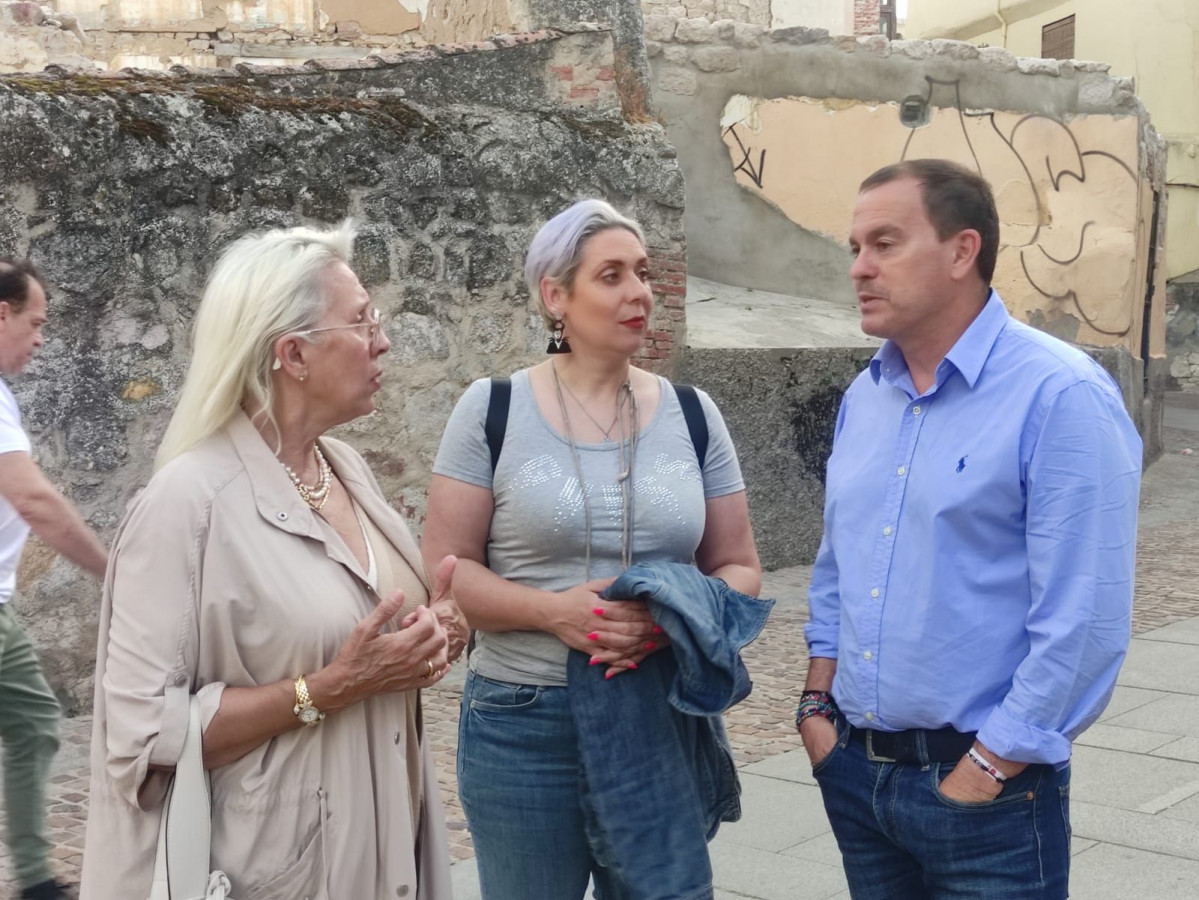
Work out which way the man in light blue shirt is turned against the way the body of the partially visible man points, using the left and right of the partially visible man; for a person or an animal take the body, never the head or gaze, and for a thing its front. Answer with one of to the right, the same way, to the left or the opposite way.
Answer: the opposite way

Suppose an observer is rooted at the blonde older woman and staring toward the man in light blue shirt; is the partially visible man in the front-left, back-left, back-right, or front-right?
back-left

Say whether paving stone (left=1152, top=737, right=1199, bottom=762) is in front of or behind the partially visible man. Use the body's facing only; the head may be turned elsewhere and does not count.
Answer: in front

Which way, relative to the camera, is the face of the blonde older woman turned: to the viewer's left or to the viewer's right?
to the viewer's right

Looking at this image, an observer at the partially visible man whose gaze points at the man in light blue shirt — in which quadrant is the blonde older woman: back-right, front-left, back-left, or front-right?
front-right

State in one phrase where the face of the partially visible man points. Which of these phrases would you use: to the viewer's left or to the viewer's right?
to the viewer's right

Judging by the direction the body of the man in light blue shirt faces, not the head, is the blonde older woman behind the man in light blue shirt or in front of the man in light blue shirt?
in front

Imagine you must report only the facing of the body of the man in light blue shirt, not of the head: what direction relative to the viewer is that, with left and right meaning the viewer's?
facing the viewer and to the left of the viewer

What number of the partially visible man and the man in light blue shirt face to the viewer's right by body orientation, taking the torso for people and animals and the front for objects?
1

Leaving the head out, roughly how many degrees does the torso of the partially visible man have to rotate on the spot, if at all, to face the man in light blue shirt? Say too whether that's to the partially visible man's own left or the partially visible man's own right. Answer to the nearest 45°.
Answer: approximately 45° to the partially visible man's own right

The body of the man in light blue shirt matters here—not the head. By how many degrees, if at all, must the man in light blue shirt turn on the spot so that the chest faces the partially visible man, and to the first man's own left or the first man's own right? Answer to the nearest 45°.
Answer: approximately 45° to the first man's own right

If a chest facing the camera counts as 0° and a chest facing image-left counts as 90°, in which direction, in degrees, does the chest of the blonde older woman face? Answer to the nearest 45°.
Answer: approximately 315°

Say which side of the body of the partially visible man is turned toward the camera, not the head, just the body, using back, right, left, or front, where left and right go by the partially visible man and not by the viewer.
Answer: right

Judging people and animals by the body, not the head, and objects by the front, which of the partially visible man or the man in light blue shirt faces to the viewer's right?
the partially visible man

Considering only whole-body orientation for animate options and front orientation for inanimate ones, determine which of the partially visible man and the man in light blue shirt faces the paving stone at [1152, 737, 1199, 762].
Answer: the partially visible man
